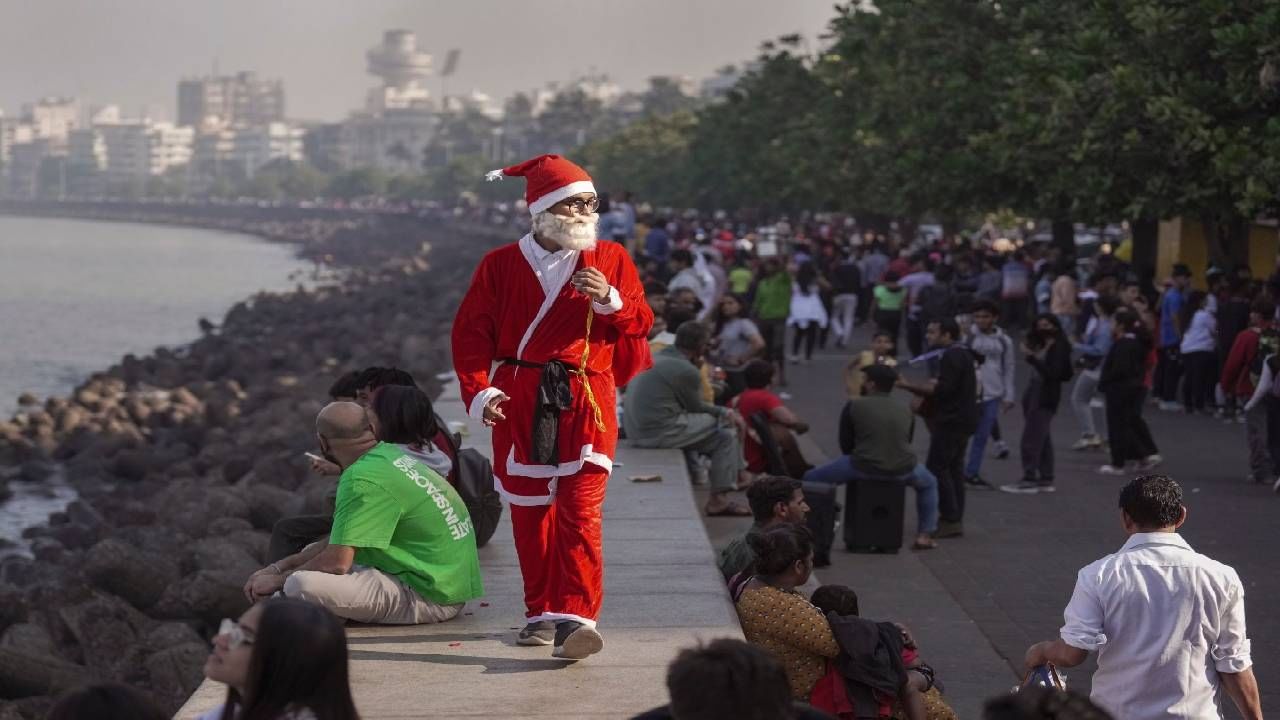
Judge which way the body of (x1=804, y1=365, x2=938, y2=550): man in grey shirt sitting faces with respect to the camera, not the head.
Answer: away from the camera

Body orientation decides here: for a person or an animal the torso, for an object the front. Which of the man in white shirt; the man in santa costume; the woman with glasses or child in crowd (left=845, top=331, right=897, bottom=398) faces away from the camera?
the man in white shirt

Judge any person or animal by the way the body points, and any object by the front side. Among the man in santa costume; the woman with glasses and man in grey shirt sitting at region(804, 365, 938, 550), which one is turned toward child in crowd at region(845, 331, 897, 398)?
the man in grey shirt sitting

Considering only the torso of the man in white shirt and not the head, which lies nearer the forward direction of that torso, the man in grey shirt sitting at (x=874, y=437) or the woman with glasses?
the man in grey shirt sitting

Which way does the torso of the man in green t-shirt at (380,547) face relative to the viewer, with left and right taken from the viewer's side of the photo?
facing away from the viewer and to the left of the viewer

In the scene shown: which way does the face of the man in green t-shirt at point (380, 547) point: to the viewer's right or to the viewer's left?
to the viewer's left

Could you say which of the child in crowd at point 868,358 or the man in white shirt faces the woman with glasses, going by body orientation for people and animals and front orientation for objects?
the child in crowd

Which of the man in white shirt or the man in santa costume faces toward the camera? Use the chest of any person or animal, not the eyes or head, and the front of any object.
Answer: the man in santa costume

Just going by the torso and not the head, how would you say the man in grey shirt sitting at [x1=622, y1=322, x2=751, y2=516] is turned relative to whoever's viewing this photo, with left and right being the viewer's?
facing to the right of the viewer

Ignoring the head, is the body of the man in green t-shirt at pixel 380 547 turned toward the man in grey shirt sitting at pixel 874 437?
no

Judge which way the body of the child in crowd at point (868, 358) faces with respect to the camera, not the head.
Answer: toward the camera

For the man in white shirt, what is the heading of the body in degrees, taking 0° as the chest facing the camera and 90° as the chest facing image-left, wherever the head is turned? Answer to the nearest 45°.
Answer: approximately 180°

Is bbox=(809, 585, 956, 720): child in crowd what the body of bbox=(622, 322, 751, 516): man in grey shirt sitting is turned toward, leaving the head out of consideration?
no

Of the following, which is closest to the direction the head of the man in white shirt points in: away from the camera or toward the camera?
away from the camera

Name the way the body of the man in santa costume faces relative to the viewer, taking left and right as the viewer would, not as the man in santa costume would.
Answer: facing the viewer

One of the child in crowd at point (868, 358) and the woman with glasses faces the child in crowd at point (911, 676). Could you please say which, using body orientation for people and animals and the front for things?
the child in crowd at point (868, 358)

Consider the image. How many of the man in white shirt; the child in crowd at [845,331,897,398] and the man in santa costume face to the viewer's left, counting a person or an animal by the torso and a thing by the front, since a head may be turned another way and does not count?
0

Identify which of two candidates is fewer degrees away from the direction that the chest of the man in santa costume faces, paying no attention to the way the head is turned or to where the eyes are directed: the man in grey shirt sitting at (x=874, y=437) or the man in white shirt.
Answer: the man in white shirt
